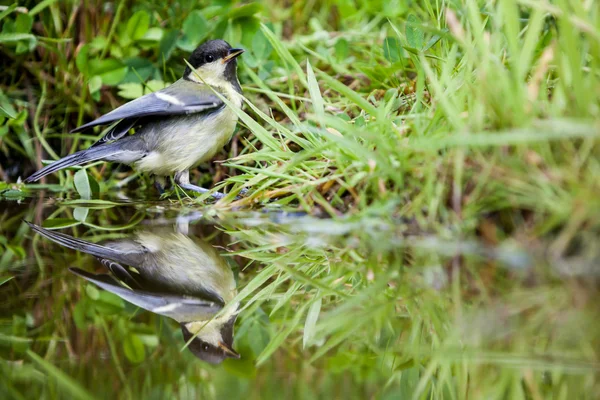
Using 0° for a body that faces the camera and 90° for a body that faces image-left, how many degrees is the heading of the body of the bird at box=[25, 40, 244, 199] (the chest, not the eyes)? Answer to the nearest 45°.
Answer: approximately 270°

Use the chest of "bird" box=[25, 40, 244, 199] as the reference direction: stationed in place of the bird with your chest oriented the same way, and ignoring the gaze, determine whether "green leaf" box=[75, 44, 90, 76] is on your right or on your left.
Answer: on your left

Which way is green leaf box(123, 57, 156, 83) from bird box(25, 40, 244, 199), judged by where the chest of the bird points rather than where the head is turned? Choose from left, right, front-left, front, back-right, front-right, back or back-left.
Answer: left

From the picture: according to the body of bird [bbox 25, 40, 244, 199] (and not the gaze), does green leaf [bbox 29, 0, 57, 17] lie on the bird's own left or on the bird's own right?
on the bird's own left

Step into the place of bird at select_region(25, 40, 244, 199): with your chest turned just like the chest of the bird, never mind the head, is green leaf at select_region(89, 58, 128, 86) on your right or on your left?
on your left

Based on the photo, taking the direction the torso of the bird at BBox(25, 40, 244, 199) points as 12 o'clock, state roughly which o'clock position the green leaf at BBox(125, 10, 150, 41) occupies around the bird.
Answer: The green leaf is roughly at 9 o'clock from the bird.

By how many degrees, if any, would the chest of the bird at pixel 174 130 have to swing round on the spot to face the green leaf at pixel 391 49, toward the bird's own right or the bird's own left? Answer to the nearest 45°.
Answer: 0° — it already faces it
